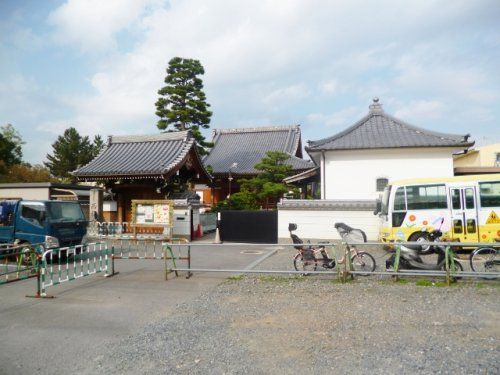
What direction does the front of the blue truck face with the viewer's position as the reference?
facing the viewer and to the right of the viewer

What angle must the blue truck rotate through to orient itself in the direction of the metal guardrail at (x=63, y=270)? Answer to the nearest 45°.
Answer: approximately 45° to its right

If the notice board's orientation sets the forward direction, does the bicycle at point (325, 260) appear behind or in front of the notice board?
in front

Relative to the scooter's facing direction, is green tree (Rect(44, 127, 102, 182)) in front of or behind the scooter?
behind

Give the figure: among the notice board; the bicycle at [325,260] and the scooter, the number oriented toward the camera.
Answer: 1

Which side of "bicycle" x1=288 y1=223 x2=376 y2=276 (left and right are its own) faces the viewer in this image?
right

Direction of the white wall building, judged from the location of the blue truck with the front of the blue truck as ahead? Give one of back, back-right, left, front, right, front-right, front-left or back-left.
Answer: front-left

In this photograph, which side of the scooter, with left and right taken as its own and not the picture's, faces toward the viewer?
right

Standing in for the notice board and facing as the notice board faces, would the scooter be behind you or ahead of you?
ahead

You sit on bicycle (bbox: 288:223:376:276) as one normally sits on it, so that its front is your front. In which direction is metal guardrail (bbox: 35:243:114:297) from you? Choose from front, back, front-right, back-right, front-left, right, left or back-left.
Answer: back
